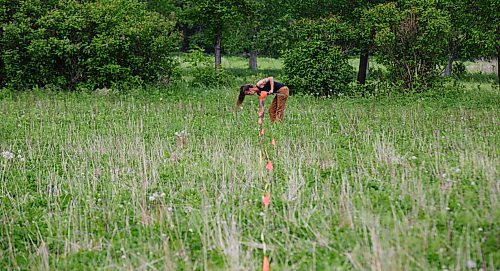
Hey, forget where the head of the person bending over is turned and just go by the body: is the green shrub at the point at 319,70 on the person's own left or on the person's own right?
on the person's own right

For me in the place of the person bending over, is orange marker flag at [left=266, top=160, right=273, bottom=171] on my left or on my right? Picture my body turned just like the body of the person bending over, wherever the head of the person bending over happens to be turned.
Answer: on my left

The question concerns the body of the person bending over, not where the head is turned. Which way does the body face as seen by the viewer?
to the viewer's left

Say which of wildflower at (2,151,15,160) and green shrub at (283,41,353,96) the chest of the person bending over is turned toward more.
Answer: the wildflower

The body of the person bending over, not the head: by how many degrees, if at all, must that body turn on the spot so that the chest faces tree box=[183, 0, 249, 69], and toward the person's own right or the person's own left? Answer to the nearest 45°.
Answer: approximately 90° to the person's own right

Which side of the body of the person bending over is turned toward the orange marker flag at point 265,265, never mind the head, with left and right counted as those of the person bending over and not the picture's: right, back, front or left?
left

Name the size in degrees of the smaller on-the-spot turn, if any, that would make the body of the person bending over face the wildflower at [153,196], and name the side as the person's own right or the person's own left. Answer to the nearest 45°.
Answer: approximately 45° to the person's own left

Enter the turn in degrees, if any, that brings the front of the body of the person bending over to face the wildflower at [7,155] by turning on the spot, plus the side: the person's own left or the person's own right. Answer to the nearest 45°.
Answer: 0° — they already face it

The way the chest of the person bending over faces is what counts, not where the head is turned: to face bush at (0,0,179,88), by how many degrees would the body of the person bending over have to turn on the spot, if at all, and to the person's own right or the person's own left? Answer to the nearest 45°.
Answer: approximately 45° to the person's own right

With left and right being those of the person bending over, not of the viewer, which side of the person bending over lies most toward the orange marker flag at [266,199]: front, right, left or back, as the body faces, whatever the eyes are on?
left

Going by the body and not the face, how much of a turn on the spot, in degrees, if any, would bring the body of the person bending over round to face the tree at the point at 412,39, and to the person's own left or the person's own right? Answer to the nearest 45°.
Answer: approximately 135° to the person's own right
